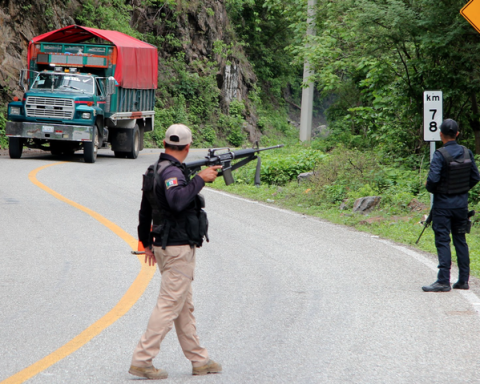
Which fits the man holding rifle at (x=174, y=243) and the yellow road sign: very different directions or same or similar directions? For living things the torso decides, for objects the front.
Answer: very different directions

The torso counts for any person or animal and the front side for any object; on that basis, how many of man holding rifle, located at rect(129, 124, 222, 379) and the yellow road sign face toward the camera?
1

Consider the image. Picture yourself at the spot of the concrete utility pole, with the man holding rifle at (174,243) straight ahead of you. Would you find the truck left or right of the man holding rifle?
right

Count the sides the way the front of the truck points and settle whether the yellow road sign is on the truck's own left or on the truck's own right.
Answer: on the truck's own left

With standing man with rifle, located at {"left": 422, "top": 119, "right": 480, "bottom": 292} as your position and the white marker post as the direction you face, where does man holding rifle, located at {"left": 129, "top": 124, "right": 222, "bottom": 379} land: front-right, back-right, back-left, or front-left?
back-left

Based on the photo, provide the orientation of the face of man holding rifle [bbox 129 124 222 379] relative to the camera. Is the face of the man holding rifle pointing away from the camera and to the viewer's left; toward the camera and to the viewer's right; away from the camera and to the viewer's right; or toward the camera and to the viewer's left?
away from the camera and to the viewer's right

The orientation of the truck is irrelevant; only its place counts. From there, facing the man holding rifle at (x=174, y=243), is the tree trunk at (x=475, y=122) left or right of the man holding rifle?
left

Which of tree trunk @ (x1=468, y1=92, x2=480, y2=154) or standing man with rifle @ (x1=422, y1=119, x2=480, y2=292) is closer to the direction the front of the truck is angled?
the standing man with rifle

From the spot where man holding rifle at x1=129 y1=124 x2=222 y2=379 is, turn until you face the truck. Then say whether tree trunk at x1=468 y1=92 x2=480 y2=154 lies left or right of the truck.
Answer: right

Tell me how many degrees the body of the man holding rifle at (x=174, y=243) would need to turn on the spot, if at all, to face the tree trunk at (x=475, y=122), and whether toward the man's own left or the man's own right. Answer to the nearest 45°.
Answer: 0° — they already face it
